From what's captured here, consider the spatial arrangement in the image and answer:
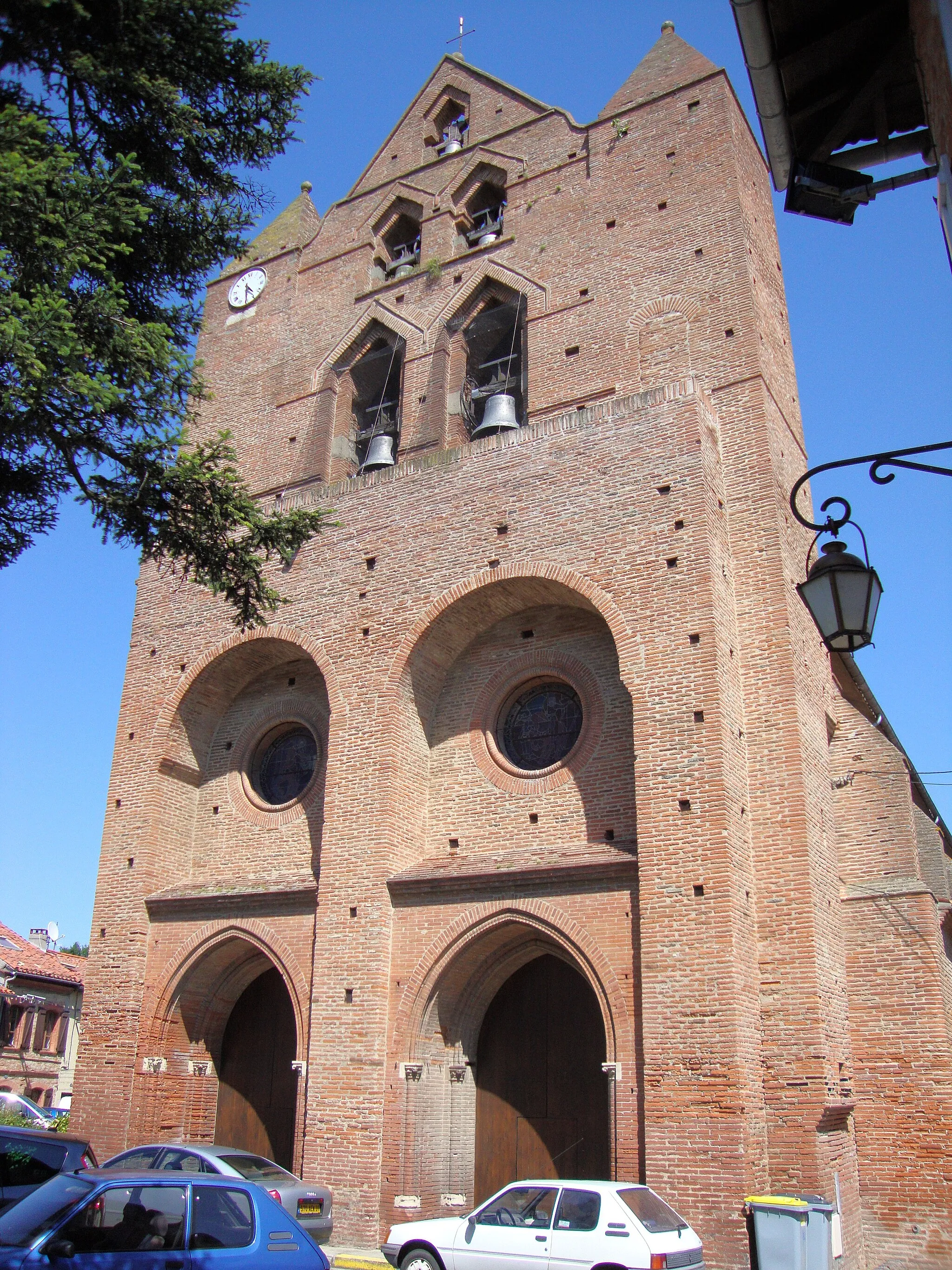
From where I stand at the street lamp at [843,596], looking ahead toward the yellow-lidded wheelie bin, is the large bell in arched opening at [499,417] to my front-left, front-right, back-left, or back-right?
front-left

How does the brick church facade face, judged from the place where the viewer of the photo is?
facing the viewer and to the left of the viewer

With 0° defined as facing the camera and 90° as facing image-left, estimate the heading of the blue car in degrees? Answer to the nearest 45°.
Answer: approximately 90°

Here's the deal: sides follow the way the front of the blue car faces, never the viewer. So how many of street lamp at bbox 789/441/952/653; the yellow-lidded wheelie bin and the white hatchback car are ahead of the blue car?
0

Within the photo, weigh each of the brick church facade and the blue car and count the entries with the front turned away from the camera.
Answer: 0

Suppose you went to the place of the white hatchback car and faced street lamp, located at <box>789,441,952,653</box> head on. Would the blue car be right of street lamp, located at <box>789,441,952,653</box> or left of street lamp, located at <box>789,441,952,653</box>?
right

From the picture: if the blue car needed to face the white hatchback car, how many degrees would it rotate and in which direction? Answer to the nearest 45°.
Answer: approximately 135° to its right

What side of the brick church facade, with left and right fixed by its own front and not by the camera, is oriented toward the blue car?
front

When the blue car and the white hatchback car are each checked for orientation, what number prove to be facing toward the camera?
0
